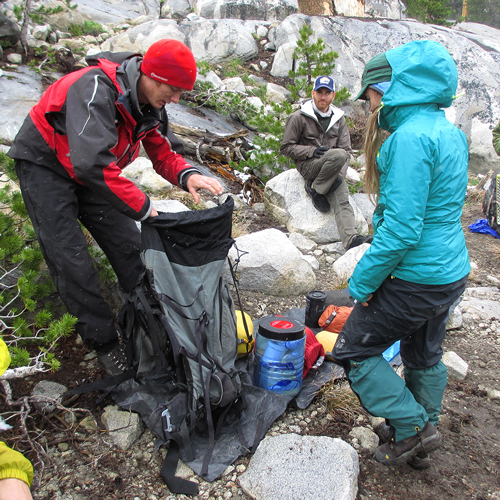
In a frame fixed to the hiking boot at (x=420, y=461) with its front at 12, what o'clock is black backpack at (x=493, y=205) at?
The black backpack is roughly at 3 o'clock from the hiking boot.

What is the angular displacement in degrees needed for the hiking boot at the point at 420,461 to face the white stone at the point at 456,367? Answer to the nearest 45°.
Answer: approximately 90° to its right

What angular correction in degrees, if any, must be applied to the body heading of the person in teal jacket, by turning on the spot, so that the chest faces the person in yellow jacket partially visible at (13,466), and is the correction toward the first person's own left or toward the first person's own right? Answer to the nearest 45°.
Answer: approximately 45° to the first person's own left

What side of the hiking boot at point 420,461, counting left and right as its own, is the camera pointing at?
left

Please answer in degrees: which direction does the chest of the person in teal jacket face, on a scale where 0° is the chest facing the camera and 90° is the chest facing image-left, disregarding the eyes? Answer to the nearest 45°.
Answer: approximately 90°

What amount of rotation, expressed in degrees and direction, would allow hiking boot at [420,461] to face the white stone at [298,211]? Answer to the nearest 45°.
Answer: approximately 45° to its right

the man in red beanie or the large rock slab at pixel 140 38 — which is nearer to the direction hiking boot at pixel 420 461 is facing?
the man in red beanie

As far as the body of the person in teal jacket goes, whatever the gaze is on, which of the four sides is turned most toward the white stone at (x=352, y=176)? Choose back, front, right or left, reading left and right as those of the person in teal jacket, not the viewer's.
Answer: right

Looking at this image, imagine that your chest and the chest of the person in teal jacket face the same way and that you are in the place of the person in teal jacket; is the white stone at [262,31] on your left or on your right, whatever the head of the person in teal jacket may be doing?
on your right

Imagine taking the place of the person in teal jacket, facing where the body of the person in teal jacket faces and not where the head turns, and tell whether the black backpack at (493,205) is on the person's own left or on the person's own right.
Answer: on the person's own right
